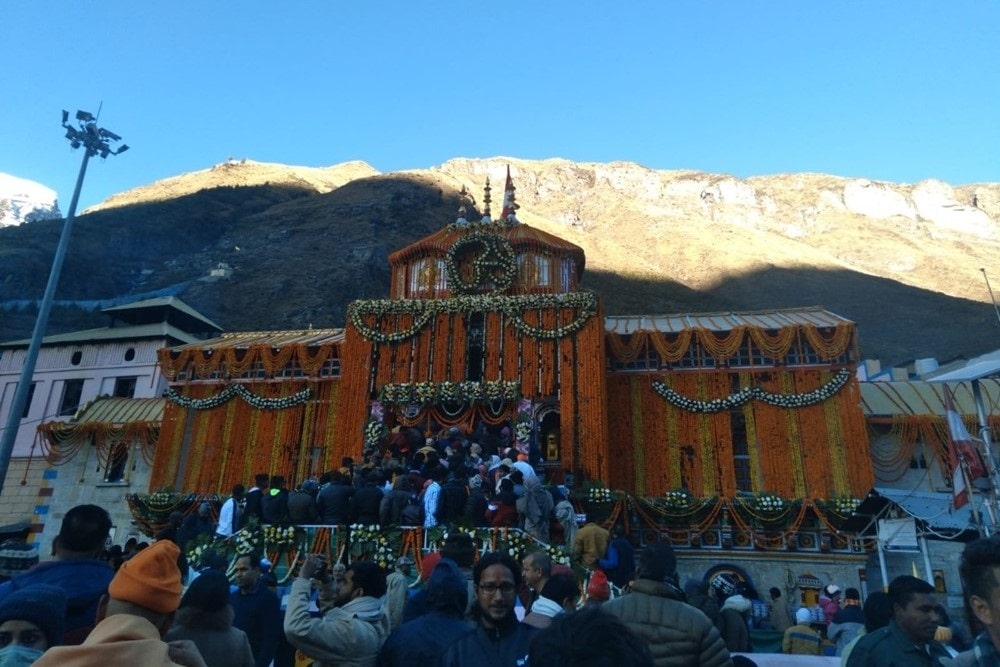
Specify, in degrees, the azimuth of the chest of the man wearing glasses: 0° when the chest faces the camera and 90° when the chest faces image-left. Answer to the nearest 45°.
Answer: approximately 0°

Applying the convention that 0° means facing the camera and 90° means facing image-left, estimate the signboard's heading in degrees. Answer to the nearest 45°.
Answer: approximately 0°

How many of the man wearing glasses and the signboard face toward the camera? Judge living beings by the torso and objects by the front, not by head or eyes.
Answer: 2

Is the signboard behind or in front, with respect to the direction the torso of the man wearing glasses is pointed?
behind

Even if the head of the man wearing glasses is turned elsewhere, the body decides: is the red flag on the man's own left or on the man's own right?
on the man's own left
